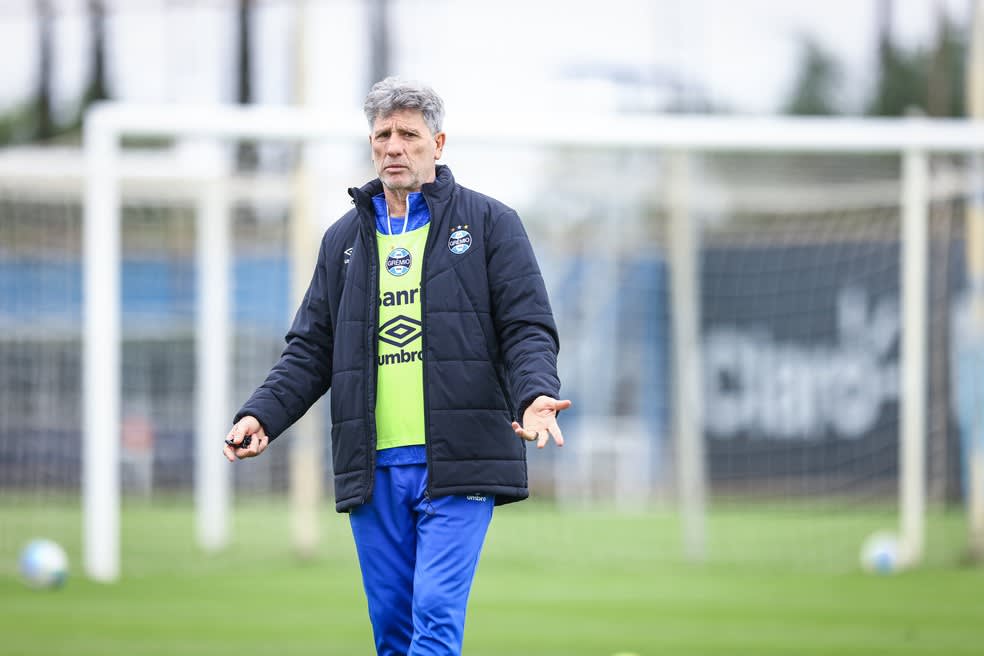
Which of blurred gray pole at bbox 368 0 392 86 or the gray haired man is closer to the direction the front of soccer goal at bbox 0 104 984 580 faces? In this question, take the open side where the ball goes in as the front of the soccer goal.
the gray haired man

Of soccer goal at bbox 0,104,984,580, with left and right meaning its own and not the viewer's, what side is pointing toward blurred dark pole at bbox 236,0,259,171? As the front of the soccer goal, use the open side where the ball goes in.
back

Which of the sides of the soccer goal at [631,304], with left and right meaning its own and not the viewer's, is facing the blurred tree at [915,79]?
back

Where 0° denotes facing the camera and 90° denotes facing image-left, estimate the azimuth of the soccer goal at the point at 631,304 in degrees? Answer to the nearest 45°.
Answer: approximately 0°

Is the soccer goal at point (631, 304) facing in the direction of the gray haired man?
yes

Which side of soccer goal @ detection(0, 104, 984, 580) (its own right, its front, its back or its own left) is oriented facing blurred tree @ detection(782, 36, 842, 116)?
back

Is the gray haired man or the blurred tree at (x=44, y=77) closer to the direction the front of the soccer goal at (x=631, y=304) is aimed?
the gray haired man

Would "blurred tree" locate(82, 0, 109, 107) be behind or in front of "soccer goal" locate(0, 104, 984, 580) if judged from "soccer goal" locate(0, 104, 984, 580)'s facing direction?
behind

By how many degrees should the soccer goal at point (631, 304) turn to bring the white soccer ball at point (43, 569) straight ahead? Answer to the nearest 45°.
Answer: approximately 45° to its right
